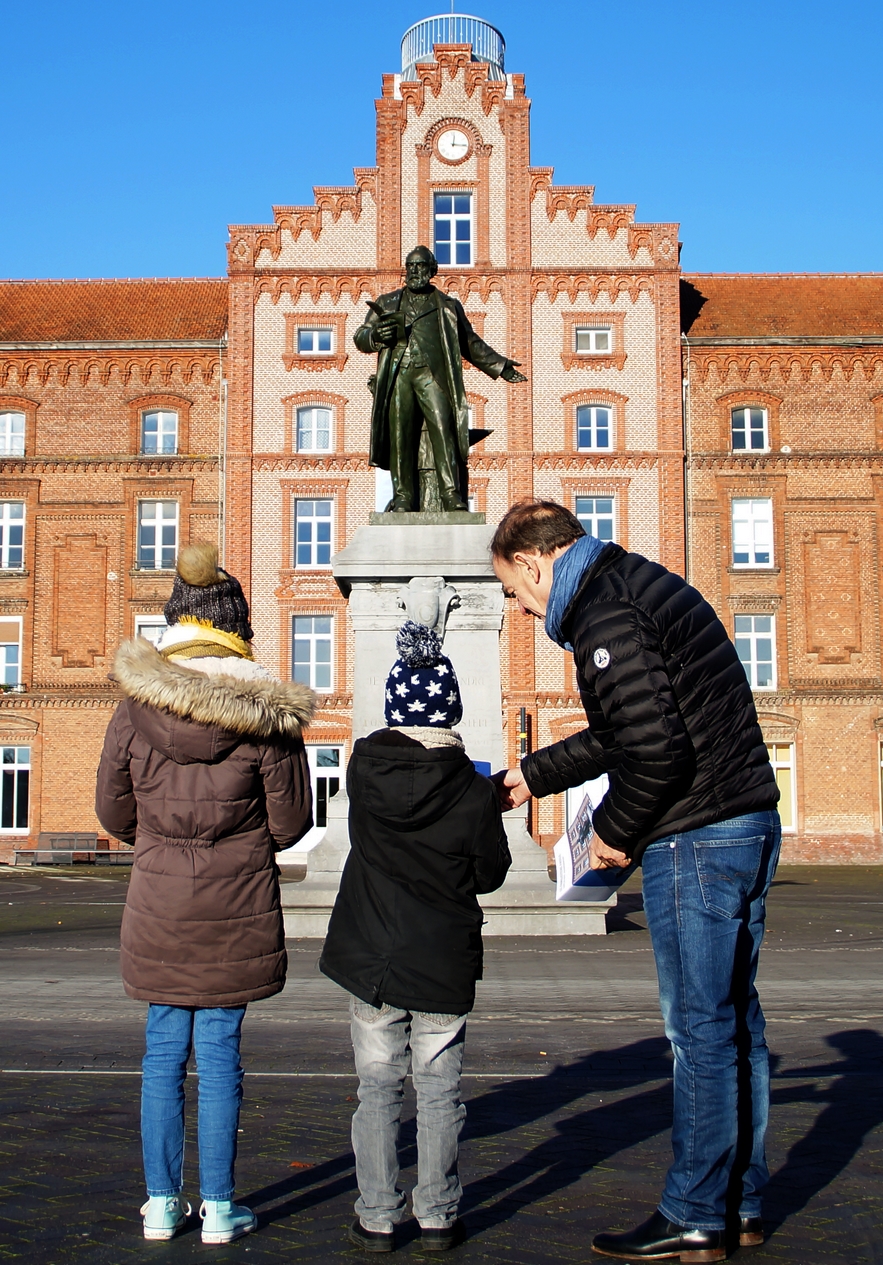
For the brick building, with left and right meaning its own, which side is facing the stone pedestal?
front

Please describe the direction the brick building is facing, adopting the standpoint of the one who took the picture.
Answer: facing the viewer

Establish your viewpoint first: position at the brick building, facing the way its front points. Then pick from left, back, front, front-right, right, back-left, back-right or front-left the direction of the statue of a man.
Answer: front
